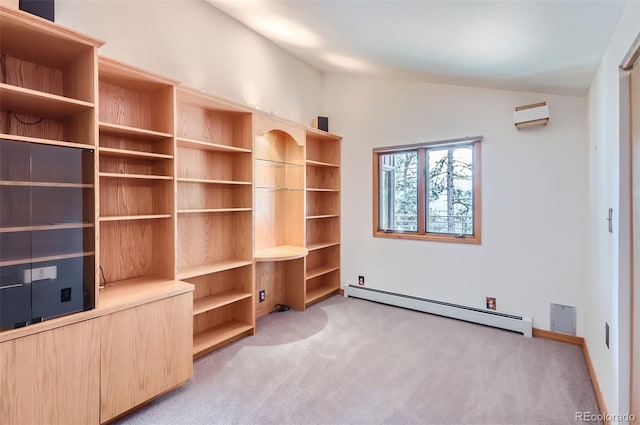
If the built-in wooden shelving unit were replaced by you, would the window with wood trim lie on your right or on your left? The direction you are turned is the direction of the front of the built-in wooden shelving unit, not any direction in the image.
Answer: on your left

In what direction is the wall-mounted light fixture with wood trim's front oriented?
toward the camera

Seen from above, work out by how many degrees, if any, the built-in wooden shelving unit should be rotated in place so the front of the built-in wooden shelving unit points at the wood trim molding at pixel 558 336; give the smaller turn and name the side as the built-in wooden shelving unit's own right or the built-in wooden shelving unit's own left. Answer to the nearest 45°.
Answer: approximately 45° to the built-in wooden shelving unit's own left

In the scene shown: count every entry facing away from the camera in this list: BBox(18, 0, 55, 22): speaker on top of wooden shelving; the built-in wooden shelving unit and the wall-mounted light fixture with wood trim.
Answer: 0

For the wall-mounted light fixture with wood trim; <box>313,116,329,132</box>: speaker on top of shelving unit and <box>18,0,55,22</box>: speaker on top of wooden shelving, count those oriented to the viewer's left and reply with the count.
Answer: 0

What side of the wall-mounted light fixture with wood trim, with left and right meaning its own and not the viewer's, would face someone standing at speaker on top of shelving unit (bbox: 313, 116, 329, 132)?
right

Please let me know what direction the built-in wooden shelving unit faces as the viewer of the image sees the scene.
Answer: facing the viewer and to the right of the viewer

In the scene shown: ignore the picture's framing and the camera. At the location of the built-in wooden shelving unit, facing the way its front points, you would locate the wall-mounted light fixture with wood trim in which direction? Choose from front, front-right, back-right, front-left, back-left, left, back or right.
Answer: front-left

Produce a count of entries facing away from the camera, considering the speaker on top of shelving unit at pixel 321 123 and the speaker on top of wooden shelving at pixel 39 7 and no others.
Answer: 0
